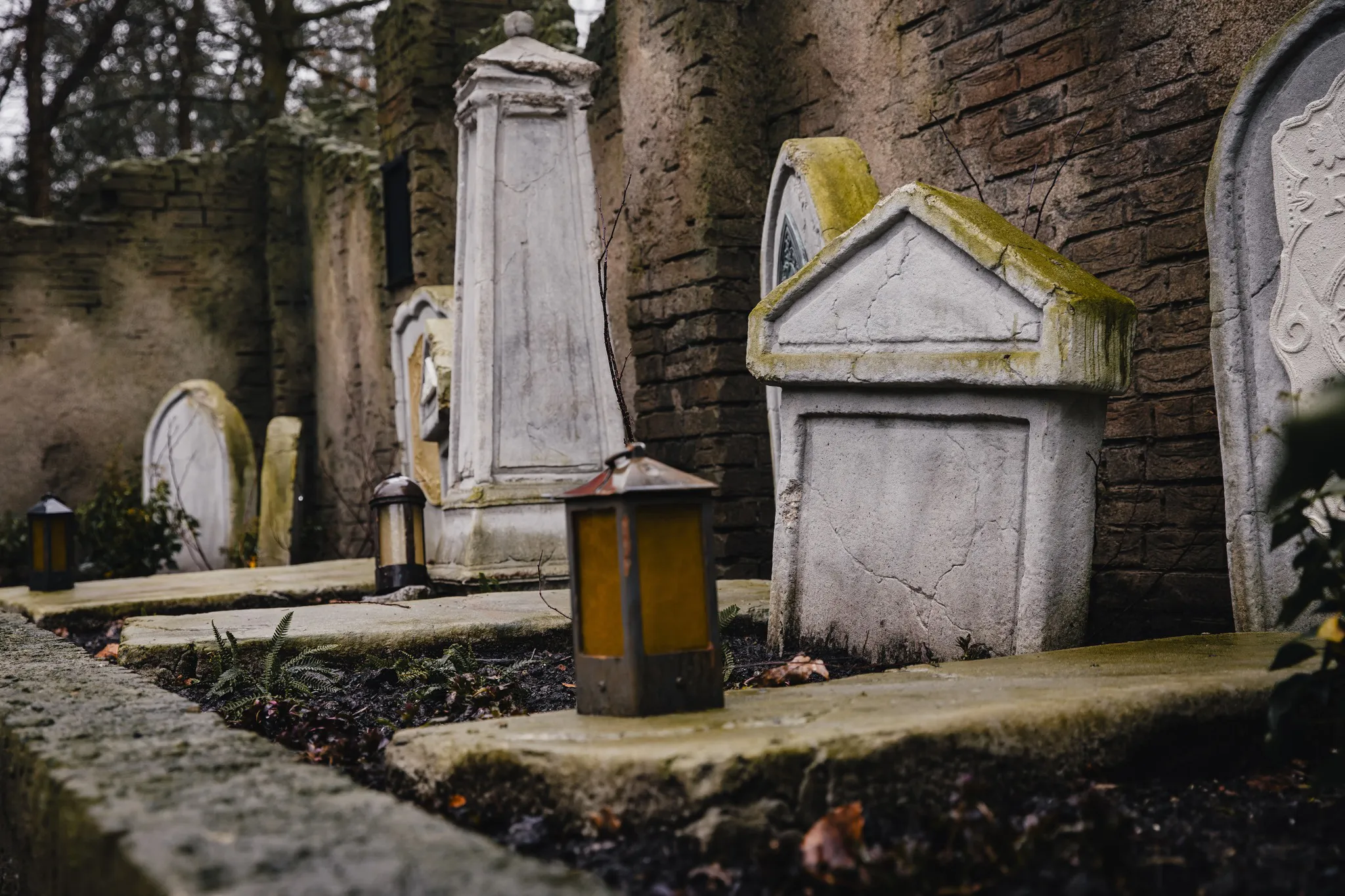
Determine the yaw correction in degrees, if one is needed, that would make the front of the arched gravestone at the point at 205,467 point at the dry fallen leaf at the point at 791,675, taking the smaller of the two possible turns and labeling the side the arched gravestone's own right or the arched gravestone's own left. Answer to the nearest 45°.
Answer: approximately 45° to the arched gravestone's own left

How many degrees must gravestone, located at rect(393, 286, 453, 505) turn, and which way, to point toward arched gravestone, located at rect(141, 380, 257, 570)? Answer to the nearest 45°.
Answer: approximately 90° to its right

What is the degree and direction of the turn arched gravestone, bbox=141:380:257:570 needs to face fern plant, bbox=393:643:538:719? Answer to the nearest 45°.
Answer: approximately 45° to its left

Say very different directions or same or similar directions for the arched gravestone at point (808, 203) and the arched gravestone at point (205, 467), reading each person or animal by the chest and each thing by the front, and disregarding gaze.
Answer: same or similar directions

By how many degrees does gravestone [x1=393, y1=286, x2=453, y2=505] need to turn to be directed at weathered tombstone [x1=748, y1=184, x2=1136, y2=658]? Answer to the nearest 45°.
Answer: approximately 45° to its left

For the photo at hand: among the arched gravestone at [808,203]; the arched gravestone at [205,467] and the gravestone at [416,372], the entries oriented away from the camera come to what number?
0

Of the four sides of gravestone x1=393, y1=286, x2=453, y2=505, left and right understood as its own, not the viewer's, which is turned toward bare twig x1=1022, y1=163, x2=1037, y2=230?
left

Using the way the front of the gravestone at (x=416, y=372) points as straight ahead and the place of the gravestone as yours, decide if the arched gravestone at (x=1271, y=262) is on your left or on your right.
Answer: on your left

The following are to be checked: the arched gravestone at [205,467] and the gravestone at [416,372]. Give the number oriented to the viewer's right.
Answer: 0

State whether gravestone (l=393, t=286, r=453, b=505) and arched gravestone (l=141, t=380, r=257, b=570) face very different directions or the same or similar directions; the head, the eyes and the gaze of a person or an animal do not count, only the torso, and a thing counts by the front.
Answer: same or similar directions

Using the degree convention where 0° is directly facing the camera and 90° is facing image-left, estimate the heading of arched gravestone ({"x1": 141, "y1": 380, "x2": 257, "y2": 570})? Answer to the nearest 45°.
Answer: approximately 45°

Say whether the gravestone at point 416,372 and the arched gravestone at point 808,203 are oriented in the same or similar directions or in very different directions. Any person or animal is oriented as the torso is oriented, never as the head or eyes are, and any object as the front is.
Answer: same or similar directions
